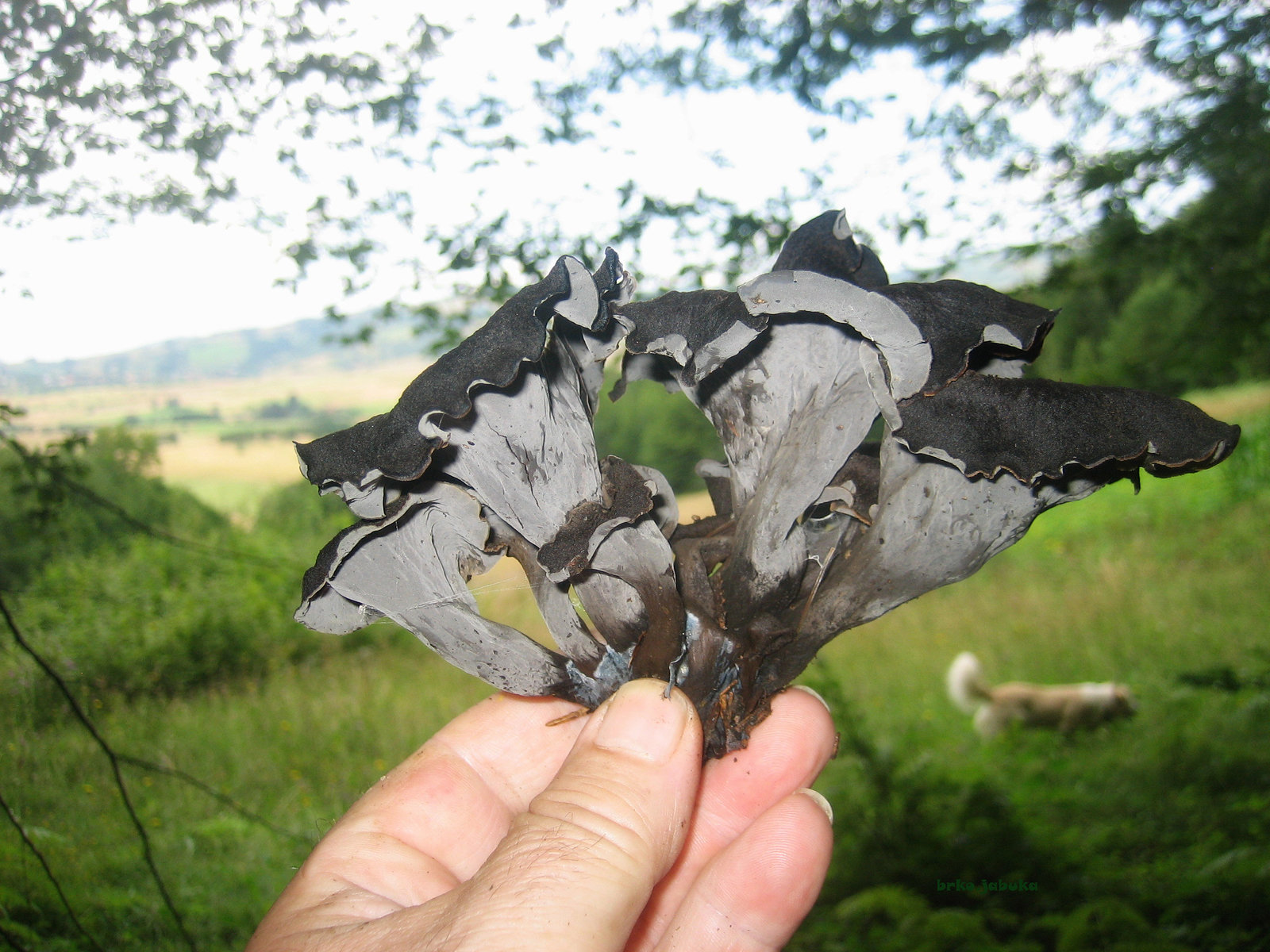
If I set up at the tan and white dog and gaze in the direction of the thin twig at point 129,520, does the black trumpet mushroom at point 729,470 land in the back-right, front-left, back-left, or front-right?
front-left

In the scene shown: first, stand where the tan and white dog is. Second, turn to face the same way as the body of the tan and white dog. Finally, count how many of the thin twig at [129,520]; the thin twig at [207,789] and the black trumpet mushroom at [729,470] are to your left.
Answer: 0

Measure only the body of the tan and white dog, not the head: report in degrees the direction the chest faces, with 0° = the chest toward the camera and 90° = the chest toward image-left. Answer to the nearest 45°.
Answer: approximately 270°

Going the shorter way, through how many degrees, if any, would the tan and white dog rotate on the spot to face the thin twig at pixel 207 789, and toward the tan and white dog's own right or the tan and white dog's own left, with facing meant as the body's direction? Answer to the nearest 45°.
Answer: approximately 135° to the tan and white dog's own right

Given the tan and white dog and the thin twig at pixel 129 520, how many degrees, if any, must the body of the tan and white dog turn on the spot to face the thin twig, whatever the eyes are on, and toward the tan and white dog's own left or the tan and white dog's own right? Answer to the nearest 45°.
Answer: approximately 135° to the tan and white dog's own right

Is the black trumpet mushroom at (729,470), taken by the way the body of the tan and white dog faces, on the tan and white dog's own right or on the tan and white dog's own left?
on the tan and white dog's own right
